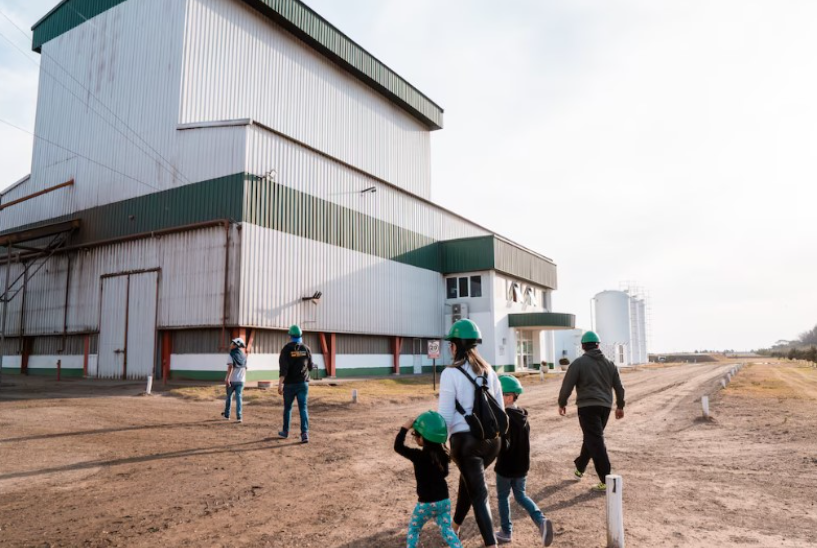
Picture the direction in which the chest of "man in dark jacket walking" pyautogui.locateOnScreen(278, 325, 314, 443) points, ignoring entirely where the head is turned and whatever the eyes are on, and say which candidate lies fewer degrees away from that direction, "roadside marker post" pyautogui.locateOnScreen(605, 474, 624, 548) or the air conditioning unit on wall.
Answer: the air conditioning unit on wall

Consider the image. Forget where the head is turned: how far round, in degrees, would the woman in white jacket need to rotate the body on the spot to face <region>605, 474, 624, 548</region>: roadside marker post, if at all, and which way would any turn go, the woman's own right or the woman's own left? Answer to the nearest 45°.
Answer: approximately 90° to the woman's own right

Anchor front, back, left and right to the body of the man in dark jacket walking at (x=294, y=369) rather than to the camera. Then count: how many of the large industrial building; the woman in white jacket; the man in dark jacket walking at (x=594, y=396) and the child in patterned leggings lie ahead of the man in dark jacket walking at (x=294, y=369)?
1

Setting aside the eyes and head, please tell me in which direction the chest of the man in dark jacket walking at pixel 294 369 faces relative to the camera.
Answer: away from the camera

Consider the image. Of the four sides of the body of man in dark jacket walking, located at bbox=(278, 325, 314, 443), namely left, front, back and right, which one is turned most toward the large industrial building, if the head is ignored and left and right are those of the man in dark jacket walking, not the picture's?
front

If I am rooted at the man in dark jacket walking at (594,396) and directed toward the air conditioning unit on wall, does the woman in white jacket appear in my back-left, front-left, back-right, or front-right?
back-left

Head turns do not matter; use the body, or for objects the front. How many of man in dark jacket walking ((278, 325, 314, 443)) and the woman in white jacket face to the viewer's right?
0

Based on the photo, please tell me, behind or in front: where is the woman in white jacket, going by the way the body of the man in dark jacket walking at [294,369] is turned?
behind

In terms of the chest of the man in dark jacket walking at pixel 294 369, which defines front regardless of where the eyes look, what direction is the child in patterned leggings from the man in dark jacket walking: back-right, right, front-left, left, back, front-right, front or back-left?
back

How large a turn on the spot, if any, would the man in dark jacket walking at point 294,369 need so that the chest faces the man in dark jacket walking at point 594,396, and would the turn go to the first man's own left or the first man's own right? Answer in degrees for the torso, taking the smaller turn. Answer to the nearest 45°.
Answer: approximately 135° to the first man's own right

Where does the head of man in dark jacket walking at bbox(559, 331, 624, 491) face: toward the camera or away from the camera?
away from the camera

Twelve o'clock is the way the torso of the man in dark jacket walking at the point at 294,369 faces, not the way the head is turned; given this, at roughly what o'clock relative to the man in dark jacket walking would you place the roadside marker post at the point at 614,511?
The roadside marker post is roughly at 5 o'clock from the man in dark jacket walking.

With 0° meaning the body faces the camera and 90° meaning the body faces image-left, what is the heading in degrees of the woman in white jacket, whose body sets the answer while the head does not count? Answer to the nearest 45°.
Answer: approximately 135°
